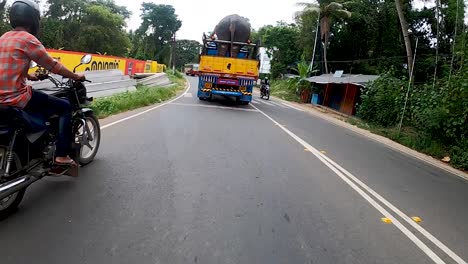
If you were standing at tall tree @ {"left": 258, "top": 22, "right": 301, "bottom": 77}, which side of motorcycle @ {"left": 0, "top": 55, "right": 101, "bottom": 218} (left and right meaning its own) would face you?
front

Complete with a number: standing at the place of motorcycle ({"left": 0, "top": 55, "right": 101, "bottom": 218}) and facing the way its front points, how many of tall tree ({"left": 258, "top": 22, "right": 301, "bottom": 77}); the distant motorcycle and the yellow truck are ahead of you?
3

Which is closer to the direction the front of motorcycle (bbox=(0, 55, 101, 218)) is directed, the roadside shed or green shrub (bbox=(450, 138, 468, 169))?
the roadside shed

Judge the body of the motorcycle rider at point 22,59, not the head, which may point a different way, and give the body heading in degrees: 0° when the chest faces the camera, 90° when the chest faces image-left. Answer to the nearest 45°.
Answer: approximately 225°

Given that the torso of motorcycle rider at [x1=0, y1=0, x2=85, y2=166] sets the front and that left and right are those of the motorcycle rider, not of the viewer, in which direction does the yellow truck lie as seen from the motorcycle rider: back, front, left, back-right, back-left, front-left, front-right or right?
front

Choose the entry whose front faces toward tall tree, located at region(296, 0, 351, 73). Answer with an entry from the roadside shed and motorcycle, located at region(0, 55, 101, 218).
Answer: the motorcycle

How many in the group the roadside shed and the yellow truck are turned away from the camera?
1

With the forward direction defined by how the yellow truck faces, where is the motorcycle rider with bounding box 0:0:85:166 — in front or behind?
behind

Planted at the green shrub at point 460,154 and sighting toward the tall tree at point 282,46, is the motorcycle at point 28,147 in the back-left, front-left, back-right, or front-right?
back-left

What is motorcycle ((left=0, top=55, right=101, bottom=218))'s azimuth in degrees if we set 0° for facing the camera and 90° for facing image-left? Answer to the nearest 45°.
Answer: approximately 225°

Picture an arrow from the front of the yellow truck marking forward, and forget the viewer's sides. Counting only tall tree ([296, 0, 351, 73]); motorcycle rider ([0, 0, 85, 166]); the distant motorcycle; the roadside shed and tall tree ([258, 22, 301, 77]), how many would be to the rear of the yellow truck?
1

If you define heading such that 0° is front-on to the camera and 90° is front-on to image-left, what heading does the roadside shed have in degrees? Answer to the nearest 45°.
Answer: approximately 45°

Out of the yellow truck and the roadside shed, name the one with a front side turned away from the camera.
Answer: the yellow truck

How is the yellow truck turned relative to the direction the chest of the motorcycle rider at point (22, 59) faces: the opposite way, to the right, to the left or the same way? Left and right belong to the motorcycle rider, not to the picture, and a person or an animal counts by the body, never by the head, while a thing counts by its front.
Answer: the same way

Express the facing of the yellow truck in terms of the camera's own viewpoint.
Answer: facing away from the viewer

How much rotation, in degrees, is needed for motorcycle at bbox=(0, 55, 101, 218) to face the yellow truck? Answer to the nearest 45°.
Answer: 0° — it already faces it
